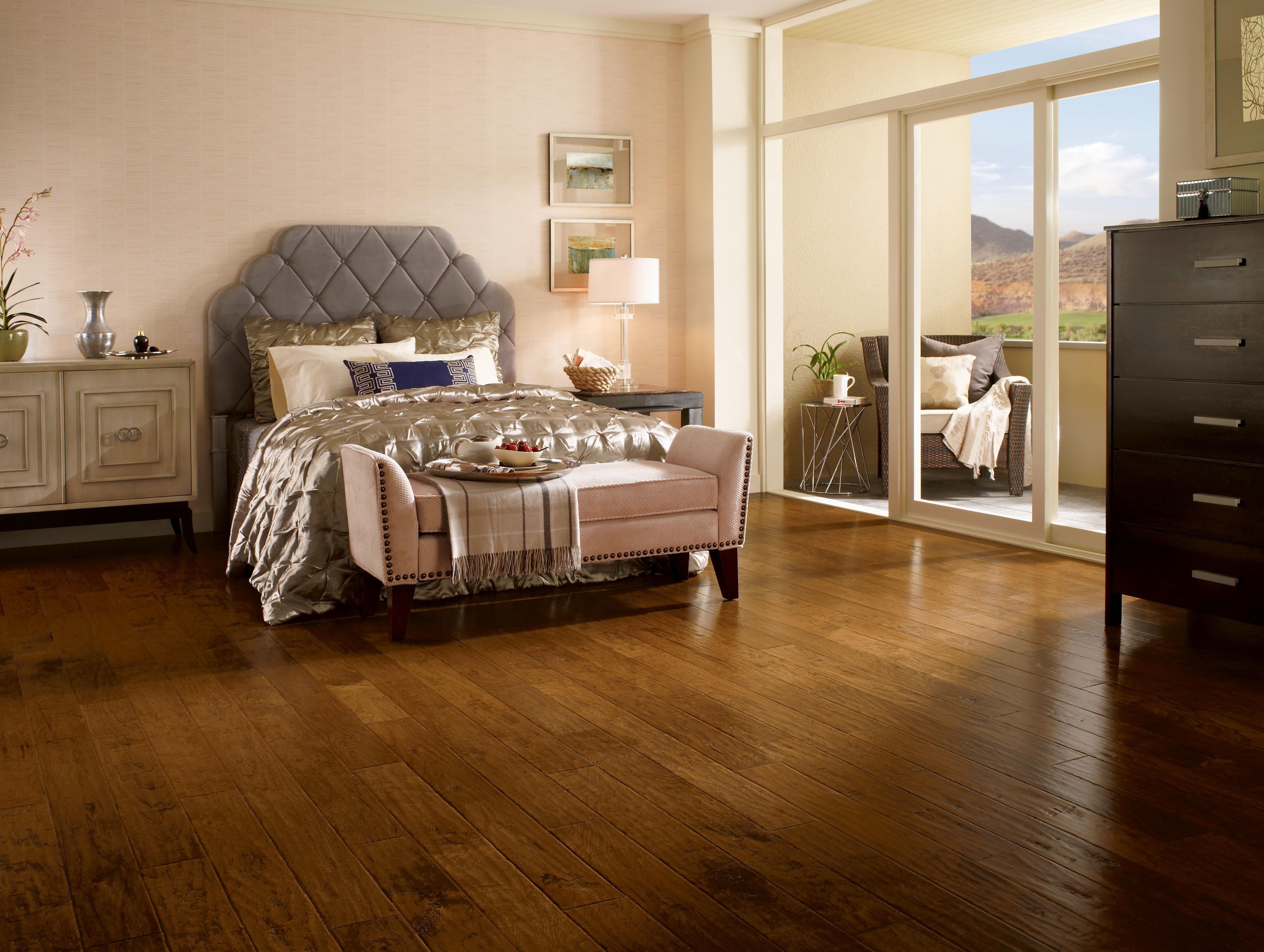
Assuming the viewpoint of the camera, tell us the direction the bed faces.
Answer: facing the viewer and to the right of the viewer

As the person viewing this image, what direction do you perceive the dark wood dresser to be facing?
facing the viewer and to the left of the viewer

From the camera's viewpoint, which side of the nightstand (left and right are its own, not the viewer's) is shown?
front

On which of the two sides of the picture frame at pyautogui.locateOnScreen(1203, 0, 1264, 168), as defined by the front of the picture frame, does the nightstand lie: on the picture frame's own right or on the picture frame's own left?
on the picture frame's own right

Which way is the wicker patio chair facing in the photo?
toward the camera

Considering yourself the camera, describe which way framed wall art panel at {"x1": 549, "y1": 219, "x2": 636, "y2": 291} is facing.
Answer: facing the viewer

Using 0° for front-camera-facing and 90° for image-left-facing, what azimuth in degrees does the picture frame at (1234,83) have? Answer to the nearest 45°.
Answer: approximately 45°

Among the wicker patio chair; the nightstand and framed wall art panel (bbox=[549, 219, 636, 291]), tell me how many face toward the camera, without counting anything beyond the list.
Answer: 3

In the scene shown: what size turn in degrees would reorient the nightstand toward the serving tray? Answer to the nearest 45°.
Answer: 0° — it already faces it

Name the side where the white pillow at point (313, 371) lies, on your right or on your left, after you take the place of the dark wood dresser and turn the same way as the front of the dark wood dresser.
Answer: on your right
